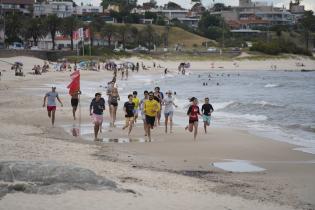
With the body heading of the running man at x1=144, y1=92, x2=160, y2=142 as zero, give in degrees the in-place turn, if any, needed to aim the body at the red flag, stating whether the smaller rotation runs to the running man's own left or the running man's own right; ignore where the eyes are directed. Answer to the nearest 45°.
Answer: approximately 135° to the running man's own right

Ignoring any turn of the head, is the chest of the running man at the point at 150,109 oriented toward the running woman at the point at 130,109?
no

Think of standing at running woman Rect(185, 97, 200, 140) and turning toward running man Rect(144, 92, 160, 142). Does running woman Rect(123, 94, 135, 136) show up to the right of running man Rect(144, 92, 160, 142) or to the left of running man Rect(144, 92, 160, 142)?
right

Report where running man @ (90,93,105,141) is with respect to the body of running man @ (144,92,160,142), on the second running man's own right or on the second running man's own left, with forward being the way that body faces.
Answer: on the second running man's own right

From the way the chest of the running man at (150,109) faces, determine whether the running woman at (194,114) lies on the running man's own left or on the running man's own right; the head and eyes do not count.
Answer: on the running man's own left

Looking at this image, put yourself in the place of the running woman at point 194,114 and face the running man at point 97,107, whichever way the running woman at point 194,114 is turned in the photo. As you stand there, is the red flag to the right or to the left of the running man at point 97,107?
right

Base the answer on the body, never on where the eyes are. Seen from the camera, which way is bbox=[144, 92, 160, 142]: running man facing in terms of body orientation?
toward the camera

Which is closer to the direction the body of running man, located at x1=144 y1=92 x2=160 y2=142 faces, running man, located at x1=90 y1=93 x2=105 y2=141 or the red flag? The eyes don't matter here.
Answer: the running man
